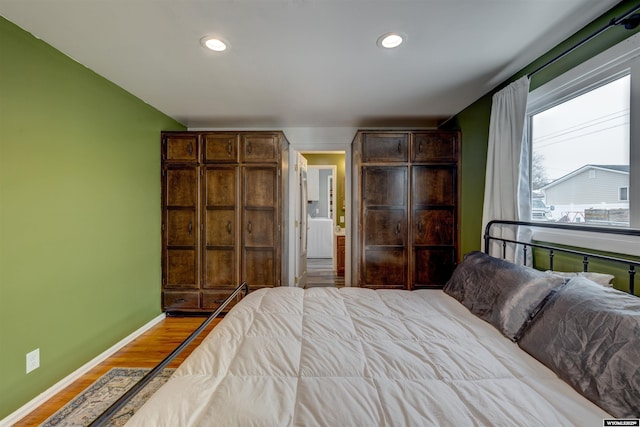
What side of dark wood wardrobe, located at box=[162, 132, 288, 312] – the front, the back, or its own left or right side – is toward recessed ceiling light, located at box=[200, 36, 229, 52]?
front

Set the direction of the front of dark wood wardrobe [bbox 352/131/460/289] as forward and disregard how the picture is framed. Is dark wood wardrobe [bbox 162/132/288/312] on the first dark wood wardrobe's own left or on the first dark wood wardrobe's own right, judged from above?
on the first dark wood wardrobe's own right

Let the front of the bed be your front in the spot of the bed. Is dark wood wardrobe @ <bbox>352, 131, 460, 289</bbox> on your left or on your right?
on your right

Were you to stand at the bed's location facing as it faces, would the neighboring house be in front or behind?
behind

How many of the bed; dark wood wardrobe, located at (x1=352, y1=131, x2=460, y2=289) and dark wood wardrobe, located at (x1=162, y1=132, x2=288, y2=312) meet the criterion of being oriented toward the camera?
2

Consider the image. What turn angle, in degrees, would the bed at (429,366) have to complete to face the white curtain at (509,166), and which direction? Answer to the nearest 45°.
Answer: approximately 135° to its right

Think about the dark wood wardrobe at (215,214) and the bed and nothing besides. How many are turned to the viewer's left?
1

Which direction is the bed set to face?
to the viewer's left

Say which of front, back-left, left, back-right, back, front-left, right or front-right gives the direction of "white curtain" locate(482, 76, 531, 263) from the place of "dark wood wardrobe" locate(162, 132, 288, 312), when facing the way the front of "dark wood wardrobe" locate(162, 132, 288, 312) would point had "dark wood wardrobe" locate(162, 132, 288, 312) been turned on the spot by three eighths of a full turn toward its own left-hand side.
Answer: right

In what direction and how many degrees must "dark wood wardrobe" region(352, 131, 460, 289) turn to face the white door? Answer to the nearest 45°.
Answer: approximately 90° to its right
